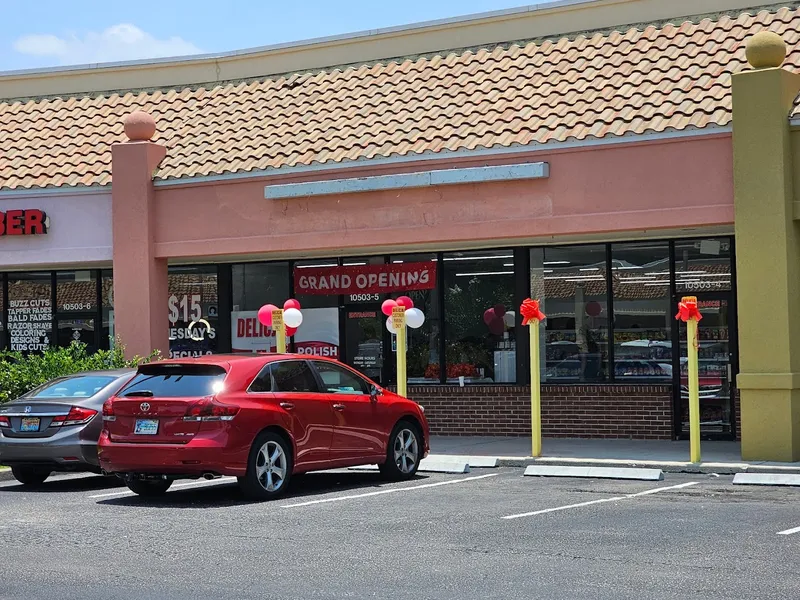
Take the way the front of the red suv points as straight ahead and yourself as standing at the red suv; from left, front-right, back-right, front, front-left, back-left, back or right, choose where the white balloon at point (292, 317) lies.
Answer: front-left

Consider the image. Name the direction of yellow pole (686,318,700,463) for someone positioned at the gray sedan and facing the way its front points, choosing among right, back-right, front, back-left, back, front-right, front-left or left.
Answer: front-right

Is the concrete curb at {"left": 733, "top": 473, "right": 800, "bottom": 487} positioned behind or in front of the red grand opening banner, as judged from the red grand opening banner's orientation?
in front

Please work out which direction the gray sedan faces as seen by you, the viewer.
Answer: facing away from the viewer and to the right of the viewer

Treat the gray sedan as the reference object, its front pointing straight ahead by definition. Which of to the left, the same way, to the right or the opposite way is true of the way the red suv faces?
the same way

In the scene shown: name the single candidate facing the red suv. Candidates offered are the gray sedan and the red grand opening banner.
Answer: the red grand opening banner

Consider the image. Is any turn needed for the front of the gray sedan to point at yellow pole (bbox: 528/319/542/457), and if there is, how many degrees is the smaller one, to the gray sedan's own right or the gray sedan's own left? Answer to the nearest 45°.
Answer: approximately 45° to the gray sedan's own right

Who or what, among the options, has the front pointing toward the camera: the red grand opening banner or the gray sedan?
the red grand opening banner

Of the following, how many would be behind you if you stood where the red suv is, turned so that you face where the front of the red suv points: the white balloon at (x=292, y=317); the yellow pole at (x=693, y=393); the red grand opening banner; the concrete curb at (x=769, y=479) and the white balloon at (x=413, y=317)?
0

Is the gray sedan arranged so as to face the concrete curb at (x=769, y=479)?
no

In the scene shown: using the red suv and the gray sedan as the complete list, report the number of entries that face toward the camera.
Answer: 0

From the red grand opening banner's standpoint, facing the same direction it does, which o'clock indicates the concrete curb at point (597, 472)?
The concrete curb is roughly at 11 o'clock from the red grand opening banner.

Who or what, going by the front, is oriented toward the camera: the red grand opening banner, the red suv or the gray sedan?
the red grand opening banner

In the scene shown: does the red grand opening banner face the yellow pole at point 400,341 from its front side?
yes

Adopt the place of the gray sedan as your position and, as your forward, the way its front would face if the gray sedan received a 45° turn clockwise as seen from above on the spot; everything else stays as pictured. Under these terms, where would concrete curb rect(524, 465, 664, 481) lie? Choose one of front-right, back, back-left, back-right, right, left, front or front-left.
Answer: front

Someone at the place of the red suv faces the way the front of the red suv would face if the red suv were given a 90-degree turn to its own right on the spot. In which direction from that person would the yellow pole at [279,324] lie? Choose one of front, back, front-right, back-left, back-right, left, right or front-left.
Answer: back-left

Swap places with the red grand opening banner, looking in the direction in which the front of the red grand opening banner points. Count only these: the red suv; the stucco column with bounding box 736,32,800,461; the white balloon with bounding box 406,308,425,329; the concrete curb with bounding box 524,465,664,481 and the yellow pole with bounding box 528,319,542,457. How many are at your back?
0

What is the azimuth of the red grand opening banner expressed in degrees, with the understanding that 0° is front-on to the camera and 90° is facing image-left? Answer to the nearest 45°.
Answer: approximately 0°

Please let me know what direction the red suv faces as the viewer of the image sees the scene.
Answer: facing away from the viewer and to the right of the viewer

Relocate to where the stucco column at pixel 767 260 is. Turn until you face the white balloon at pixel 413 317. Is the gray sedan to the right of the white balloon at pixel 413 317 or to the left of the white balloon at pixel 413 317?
left
